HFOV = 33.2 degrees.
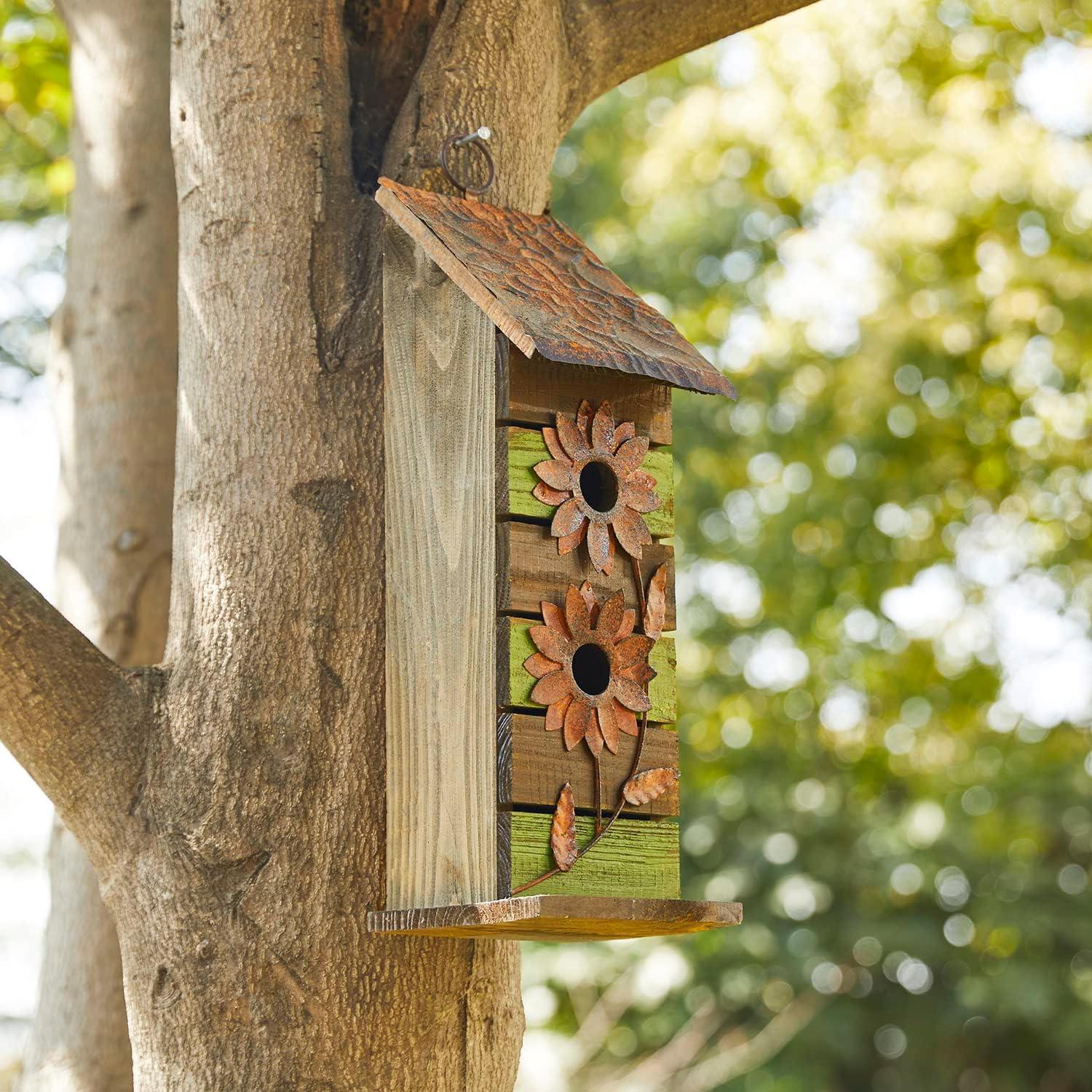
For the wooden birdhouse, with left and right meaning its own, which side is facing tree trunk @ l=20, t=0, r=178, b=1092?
back

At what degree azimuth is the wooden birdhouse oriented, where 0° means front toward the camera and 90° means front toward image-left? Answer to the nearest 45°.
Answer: approximately 315°

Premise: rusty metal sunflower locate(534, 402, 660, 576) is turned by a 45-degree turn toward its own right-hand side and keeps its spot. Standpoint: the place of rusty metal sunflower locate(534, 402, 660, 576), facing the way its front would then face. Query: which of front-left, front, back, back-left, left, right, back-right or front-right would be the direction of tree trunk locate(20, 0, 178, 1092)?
back-right
